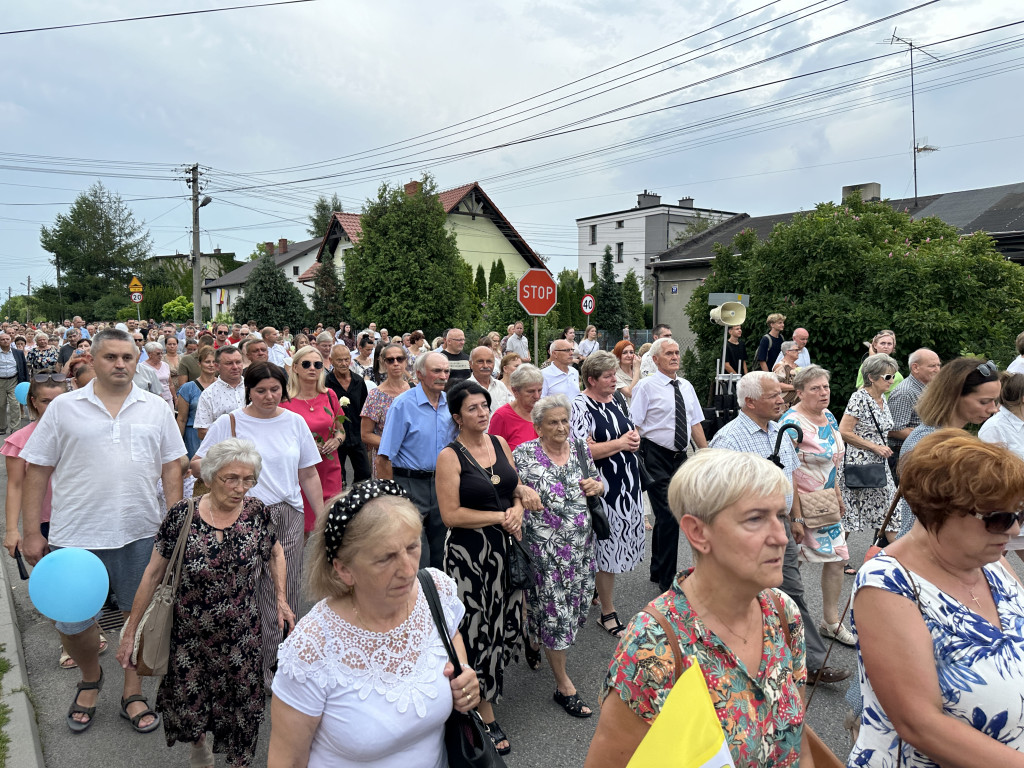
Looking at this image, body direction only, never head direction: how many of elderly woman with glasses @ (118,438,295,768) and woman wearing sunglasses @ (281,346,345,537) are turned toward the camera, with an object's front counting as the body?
2

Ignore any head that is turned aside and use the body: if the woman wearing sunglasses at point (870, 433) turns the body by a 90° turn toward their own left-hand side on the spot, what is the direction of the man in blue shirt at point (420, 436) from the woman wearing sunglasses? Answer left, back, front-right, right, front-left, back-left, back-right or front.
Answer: back

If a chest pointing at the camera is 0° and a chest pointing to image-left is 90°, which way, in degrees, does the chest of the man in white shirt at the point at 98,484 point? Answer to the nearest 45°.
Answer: approximately 0°

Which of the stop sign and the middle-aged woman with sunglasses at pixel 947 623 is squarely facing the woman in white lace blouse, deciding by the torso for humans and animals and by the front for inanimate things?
the stop sign

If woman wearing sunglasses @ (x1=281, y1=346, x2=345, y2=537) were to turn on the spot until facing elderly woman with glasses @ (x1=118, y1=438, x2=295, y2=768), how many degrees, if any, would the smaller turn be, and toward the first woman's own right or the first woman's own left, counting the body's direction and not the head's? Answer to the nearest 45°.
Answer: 0° — they already face them

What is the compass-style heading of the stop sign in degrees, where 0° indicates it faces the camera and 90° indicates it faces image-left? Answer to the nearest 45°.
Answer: approximately 0°
